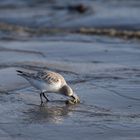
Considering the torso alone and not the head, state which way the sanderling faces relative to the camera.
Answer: to the viewer's right
